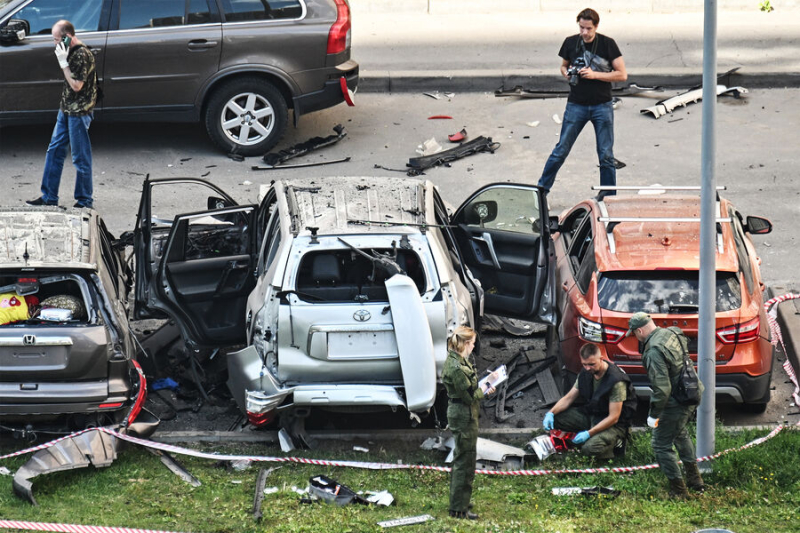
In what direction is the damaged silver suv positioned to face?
away from the camera

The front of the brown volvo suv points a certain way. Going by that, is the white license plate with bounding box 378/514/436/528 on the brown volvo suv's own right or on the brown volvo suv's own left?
on the brown volvo suv's own left

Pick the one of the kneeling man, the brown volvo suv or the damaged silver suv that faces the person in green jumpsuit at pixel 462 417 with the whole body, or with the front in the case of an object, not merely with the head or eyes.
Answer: the kneeling man

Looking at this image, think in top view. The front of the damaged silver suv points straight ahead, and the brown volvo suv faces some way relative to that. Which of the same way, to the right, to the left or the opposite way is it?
to the left

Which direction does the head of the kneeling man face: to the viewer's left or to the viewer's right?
to the viewer's left

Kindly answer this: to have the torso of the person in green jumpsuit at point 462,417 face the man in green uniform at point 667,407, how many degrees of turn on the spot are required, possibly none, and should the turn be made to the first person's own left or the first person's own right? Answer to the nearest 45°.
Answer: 0° — they already face them

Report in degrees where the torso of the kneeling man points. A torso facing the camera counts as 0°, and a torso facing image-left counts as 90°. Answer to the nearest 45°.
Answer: approximately 45°

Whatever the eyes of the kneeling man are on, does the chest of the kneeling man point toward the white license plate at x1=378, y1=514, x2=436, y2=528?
yes

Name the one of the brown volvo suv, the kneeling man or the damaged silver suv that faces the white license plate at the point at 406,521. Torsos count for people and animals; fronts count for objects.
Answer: the kneeling man

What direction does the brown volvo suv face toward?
to the viewer's left

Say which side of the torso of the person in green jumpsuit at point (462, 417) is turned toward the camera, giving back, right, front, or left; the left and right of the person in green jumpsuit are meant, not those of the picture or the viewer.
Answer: right
